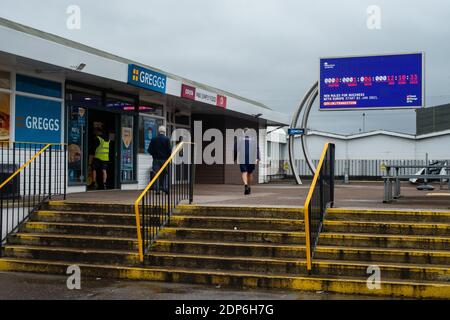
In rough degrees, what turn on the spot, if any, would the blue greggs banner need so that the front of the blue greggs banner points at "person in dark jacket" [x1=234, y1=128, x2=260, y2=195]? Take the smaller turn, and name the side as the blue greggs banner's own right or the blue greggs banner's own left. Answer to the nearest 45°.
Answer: approximately 45° to the blue greggs banner's own left

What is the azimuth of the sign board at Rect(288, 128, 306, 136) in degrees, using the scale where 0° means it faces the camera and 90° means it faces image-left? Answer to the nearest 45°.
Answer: approximately 0°

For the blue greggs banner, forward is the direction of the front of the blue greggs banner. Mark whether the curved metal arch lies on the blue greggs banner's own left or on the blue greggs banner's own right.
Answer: on the blue greggs banner's own left

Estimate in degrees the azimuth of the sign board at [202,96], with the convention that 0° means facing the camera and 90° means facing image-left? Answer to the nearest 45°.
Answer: approximately 315°

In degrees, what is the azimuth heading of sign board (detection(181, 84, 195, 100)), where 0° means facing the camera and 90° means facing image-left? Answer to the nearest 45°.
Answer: approximately 315°
